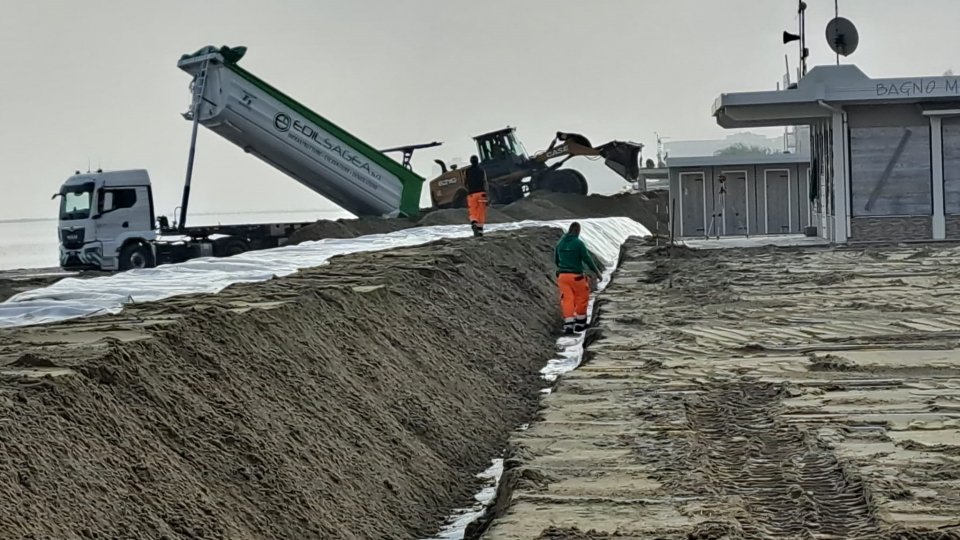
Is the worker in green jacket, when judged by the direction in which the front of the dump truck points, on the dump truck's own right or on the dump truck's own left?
on the dump truck's own left

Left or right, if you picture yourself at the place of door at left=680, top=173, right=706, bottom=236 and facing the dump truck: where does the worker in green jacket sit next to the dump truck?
left

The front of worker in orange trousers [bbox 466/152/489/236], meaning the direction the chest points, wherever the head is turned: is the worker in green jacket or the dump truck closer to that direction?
the dump truck

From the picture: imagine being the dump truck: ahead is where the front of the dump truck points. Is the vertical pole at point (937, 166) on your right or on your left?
on your left

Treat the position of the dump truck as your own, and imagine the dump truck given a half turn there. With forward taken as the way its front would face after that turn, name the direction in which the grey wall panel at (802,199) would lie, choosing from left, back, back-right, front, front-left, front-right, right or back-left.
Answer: front-right

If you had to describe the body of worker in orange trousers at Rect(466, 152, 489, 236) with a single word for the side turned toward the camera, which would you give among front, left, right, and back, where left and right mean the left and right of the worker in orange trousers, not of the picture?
back

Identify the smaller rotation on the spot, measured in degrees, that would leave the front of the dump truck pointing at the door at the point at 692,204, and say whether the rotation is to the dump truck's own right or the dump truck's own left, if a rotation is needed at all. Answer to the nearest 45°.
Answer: approximately 135° to the dump truck's own left

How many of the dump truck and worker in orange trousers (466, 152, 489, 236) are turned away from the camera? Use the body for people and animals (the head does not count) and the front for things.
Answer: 1

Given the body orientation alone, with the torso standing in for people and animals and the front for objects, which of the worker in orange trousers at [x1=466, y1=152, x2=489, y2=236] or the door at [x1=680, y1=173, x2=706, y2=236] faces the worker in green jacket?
the door

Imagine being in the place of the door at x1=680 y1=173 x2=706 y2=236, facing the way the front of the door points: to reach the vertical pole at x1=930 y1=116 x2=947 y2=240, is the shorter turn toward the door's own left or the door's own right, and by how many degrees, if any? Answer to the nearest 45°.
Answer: approximately 45° to the door's own left

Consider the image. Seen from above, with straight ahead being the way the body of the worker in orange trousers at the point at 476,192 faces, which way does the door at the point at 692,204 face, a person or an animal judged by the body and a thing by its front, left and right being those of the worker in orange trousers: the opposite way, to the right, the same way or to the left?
the opposite way
